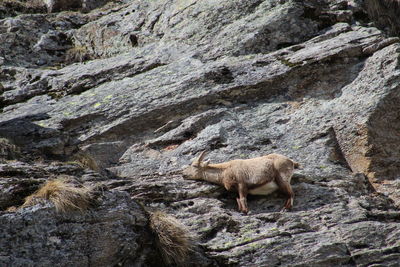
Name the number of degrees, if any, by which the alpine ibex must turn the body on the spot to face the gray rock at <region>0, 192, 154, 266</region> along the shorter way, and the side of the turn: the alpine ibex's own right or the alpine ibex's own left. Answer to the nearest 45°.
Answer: approximately 45° to the alpine ibex's own left

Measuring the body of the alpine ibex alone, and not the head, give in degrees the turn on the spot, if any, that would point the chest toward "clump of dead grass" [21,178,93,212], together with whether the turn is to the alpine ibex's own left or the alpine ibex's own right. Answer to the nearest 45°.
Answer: approximately 45° to the alpine ibex's own left

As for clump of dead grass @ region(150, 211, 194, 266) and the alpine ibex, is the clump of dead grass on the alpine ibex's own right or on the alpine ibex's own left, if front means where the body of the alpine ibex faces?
on the alpine ibex's own left

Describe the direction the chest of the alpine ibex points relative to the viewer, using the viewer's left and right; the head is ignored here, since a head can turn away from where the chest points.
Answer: facing to the left of the viewer
